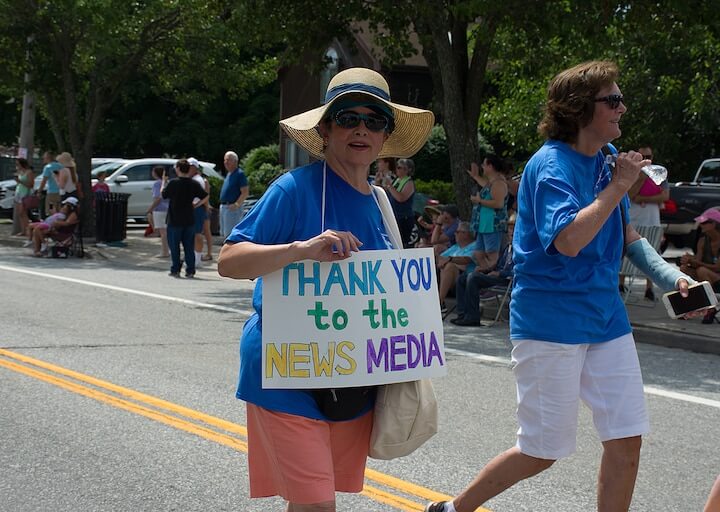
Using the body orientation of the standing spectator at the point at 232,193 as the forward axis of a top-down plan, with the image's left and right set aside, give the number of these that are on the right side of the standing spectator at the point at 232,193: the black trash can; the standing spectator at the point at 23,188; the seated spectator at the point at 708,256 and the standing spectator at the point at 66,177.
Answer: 3

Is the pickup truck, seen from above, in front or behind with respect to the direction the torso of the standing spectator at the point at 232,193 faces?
behind

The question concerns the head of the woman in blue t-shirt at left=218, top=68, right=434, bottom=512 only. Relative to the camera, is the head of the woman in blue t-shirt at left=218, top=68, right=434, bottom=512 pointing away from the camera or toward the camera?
toward the camera

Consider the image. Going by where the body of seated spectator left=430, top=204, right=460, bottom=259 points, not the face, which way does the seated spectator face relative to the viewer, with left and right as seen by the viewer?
facing the viewer and to the left of the viewer

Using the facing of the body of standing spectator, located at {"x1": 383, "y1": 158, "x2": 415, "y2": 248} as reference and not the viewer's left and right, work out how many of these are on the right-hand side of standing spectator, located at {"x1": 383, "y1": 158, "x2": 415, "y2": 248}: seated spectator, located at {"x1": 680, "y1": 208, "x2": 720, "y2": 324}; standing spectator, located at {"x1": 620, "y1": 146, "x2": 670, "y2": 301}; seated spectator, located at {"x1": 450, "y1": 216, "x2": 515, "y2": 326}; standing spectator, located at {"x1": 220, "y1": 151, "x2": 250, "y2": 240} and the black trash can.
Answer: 2

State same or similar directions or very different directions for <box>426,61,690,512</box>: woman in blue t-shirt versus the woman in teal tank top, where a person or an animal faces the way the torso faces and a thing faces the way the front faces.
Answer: very different directions

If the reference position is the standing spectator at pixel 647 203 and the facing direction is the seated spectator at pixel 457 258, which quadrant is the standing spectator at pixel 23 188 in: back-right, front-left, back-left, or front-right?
front-right

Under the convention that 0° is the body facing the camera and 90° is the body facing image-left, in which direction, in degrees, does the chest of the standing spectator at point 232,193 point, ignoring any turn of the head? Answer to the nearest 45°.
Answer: approximately 45°

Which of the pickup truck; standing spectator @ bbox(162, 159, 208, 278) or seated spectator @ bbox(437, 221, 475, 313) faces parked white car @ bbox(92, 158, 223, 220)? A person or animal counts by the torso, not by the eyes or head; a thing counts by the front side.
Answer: the standing spectator

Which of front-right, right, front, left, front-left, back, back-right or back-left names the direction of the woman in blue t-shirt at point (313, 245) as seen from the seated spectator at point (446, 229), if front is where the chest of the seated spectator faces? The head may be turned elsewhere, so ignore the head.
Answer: front-left
